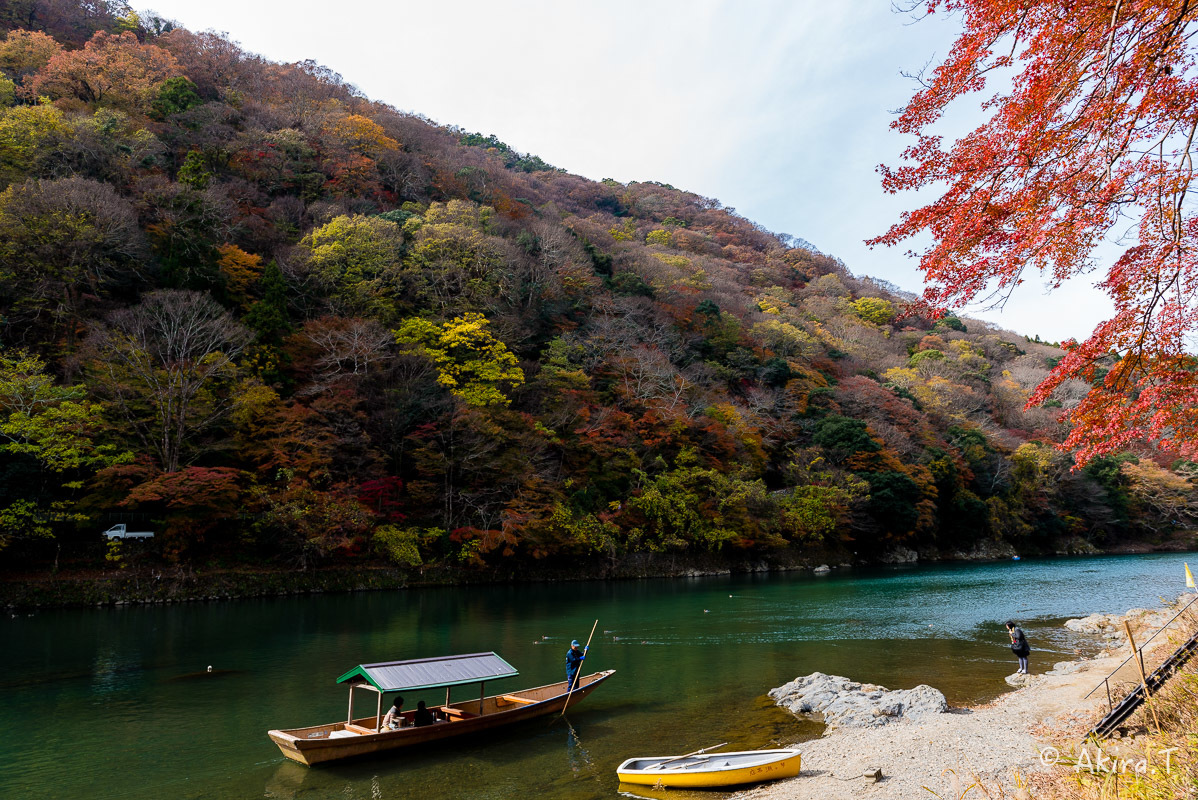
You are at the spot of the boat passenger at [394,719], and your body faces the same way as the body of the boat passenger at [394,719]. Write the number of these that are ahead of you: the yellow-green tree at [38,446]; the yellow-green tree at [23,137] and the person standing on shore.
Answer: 1

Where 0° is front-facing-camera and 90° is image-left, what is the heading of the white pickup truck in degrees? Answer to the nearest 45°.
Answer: approximately 90°

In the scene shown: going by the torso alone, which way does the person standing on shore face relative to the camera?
to the viewer's left

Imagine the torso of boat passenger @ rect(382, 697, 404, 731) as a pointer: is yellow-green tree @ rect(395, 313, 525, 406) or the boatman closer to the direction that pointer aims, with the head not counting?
the boatman

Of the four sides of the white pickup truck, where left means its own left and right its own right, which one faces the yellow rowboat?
left

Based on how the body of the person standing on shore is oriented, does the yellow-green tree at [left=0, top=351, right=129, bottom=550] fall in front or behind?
in front

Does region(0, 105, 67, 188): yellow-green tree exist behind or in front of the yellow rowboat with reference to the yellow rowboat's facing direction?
behind

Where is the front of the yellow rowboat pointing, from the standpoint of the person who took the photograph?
facing to the right of the viewer

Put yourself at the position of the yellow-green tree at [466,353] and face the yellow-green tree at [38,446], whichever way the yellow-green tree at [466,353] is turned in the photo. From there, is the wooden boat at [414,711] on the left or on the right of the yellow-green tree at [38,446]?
left
